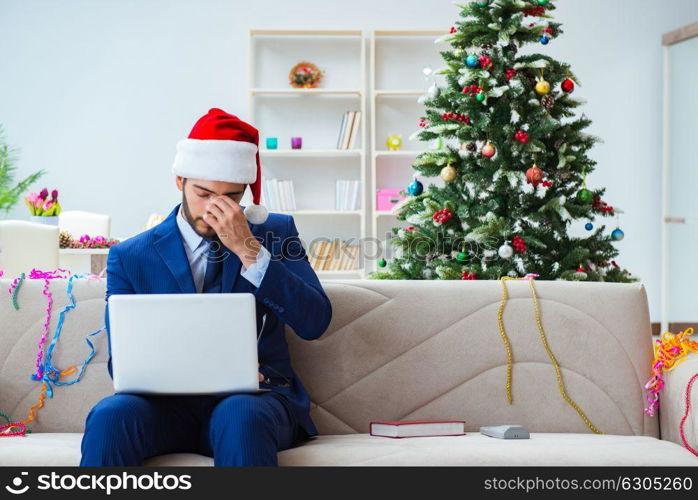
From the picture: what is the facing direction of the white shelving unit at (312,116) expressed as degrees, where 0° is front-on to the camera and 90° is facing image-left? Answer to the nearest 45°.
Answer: approximately 0°

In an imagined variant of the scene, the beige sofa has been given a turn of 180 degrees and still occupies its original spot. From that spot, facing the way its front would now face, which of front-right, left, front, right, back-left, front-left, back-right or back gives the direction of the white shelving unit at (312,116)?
front

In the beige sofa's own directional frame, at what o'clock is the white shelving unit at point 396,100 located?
The white shelving unit is roughly at 6 o'clock from the beige sofa.

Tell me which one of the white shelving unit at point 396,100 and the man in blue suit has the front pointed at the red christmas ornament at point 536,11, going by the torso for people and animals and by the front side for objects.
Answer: the white shelving unit

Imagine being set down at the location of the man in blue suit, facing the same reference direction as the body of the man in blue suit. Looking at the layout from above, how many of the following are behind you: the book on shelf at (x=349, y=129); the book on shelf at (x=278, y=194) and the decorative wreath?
3

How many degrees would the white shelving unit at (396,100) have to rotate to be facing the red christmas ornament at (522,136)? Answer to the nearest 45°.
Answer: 0° — it already faces it
